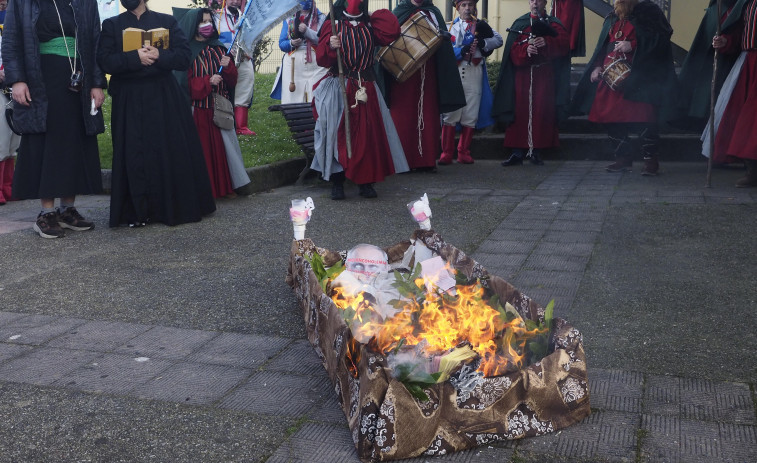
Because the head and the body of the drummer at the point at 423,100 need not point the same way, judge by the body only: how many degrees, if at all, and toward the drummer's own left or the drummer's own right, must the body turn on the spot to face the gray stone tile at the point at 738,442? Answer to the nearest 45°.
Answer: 0° — they already face it

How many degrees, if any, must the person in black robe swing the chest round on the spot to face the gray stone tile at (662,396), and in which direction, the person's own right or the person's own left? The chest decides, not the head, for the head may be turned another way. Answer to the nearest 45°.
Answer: approximately 45° to the person's own left

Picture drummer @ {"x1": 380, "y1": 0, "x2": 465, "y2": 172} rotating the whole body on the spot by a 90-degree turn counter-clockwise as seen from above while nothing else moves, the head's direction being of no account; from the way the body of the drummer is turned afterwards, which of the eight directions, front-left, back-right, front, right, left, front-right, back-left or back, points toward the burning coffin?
right

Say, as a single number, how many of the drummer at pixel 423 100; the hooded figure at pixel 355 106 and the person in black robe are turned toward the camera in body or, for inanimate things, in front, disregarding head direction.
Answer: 3

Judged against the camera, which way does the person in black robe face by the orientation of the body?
toward the camera

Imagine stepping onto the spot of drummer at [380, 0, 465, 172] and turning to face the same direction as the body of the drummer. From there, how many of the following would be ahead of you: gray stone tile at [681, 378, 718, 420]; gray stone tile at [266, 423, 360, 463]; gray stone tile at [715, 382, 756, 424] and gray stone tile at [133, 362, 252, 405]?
4

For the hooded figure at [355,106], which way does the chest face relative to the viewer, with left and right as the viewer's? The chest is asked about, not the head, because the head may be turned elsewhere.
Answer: facing the viewer

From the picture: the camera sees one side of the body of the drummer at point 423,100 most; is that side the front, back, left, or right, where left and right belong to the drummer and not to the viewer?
front

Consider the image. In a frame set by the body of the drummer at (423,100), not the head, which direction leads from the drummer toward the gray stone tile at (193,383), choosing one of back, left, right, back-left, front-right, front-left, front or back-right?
front

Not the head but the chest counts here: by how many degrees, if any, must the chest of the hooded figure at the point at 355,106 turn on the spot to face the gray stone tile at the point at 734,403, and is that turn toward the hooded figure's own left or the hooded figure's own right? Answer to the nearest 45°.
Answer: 0° — they already face it

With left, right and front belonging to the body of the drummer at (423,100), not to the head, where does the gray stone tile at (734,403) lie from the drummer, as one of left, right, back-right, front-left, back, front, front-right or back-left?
front

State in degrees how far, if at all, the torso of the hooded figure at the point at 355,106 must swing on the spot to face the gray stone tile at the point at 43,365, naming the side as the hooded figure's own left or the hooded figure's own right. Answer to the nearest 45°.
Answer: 0° — they already face it

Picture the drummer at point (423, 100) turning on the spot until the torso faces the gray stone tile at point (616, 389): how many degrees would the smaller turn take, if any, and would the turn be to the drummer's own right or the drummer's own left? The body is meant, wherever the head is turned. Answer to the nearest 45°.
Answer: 0° — they already face it

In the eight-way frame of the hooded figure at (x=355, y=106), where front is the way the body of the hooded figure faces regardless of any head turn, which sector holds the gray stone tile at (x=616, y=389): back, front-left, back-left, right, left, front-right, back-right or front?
front

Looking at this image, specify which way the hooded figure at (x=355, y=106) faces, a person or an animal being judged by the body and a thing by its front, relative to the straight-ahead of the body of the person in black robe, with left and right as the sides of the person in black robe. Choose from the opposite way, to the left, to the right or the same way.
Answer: the same way

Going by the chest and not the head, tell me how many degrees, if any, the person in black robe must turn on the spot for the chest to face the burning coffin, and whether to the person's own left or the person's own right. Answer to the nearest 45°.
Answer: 0° — they already face it

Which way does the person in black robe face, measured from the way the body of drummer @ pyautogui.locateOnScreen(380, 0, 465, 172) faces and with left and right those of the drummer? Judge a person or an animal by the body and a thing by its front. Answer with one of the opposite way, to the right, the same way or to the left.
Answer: the same way

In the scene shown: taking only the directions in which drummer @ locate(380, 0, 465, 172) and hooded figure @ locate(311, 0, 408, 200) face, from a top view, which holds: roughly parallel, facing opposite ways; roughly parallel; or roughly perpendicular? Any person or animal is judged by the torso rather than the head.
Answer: roughly parallel

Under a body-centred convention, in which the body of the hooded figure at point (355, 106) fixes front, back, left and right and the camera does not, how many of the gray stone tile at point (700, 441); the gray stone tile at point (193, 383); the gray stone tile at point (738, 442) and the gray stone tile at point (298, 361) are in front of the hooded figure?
4

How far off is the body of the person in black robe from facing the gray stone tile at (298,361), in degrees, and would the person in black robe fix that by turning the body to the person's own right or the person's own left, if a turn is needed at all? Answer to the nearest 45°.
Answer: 0° — they already face it
